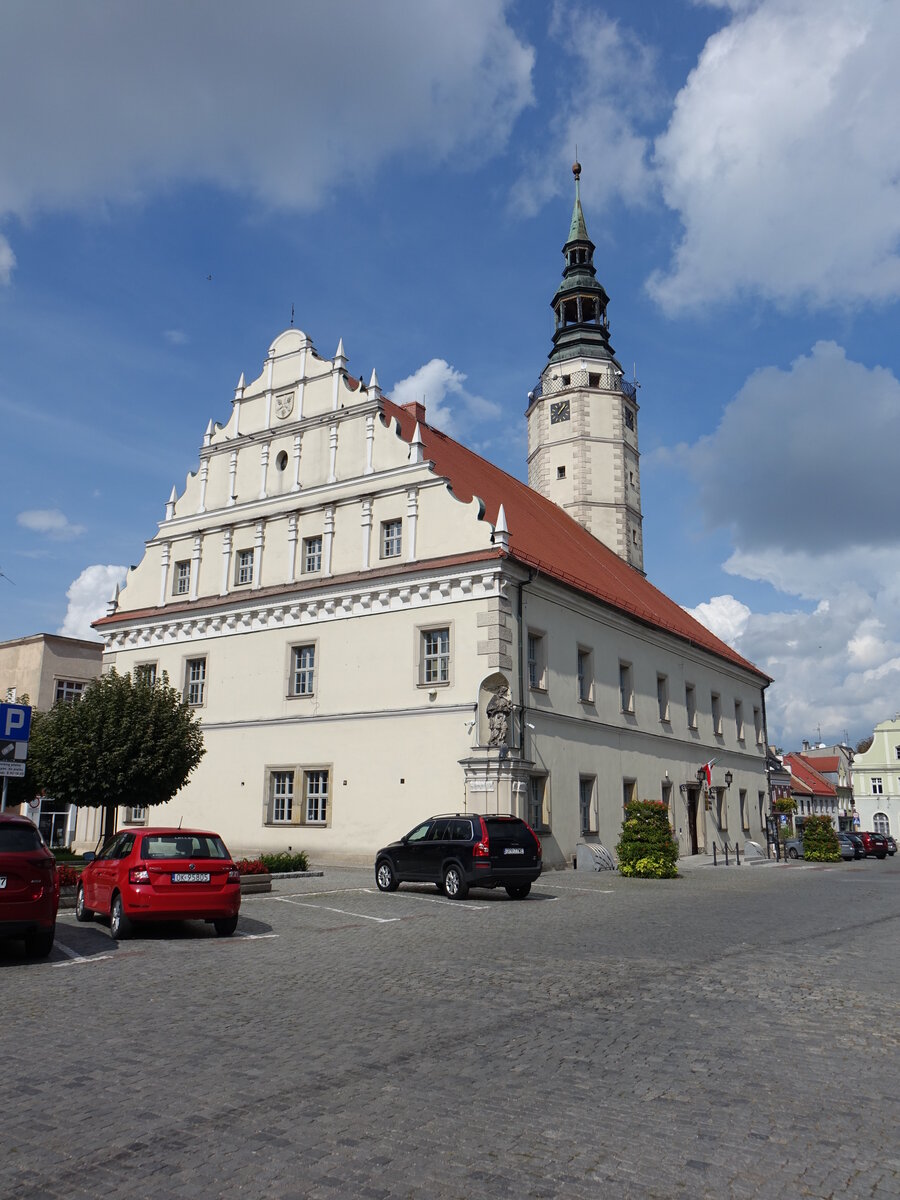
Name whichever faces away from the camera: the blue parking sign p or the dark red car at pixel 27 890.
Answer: the dark red car

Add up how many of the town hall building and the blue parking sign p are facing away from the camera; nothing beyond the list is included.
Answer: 0

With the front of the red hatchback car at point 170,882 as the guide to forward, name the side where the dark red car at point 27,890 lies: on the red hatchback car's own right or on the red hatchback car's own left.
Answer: on the red hatchback car's own left

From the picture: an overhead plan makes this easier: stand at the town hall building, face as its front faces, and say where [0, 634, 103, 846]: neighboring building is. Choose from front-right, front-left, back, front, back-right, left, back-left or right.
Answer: back

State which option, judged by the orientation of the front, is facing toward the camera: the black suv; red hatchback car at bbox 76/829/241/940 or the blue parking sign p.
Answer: the blue parking sign p

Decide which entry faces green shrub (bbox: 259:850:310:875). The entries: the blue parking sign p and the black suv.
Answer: the black suv

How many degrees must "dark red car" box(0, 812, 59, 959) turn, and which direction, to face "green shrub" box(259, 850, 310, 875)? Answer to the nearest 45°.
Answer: approximately 45° to its right

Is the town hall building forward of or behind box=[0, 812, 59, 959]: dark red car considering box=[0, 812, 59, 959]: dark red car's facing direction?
forward

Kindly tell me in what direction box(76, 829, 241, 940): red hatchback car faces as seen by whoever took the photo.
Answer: facing away from the viewer and to the left of the viewer

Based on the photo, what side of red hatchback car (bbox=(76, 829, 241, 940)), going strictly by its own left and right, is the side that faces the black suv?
right

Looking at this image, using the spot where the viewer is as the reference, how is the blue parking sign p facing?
facing the viewer

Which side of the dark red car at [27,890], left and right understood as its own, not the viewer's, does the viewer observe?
back

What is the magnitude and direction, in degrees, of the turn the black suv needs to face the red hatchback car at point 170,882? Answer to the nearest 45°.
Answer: approximately 90° to its left

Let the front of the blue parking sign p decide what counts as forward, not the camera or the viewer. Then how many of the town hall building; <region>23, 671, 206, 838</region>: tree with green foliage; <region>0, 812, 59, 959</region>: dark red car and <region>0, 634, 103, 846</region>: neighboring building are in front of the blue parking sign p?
1

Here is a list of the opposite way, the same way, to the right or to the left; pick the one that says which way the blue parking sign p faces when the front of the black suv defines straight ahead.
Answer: the opposite way

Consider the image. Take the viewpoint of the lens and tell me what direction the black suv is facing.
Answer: facing away from the viewer and to the left of the viewer
